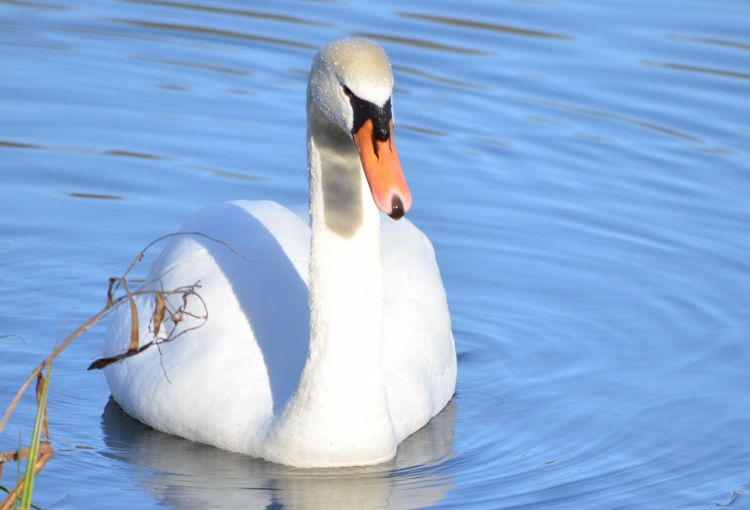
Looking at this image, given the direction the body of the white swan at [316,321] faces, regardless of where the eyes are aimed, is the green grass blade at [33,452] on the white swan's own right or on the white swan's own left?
on the white swan's own right

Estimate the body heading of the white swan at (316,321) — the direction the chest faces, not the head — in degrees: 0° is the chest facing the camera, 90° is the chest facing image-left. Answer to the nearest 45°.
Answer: approximately 315°

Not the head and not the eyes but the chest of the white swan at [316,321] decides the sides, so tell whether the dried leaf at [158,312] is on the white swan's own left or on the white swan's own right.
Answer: on the white swan's own right
